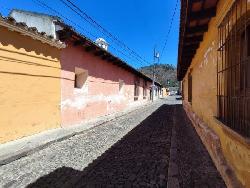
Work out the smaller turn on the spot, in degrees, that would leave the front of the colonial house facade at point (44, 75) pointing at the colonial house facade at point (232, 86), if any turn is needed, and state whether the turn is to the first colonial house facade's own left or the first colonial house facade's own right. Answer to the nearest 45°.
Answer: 0° — it already faces it

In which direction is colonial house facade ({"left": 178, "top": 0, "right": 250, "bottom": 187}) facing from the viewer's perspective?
to the viewer's left

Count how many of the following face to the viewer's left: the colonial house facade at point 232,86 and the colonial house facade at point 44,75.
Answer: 1

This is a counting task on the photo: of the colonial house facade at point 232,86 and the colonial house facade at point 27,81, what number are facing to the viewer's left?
1

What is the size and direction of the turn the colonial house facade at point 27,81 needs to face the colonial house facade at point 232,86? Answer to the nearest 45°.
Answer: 0° — it already faces it

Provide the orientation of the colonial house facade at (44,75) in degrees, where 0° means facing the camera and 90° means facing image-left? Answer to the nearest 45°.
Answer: approximately 315°
